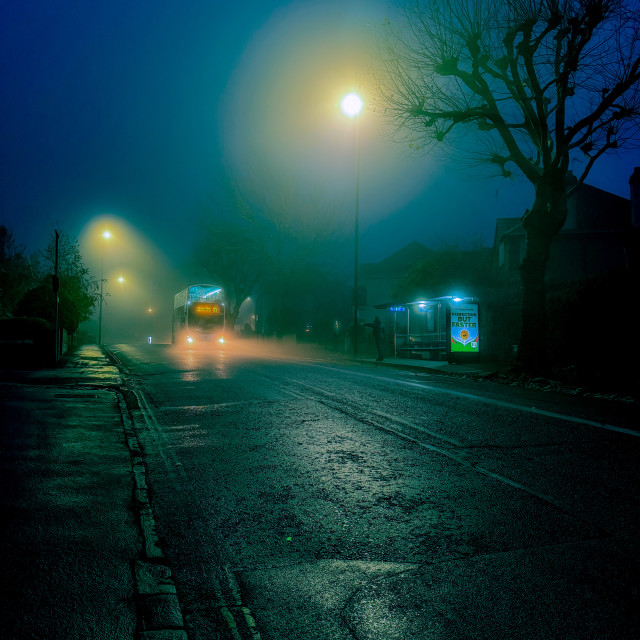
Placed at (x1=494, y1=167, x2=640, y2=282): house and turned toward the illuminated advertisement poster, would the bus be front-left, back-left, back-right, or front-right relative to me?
front-right

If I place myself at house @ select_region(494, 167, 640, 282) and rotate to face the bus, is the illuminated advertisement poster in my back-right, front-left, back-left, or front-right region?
front-left

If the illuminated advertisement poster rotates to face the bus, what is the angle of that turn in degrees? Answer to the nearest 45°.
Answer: approximately 135° to its right

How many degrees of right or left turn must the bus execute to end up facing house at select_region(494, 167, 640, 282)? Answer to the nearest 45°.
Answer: approximately 45° to its left

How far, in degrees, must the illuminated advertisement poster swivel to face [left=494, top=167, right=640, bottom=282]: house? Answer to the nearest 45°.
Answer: approximately 135° to its left

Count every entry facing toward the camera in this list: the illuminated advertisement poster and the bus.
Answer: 2

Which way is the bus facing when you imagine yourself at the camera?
facing the viewer

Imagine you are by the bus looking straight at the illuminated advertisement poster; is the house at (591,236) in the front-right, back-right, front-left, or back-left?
front-left

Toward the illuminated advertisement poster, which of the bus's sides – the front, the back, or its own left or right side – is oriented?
front

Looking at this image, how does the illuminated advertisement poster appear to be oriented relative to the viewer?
toward the camera
